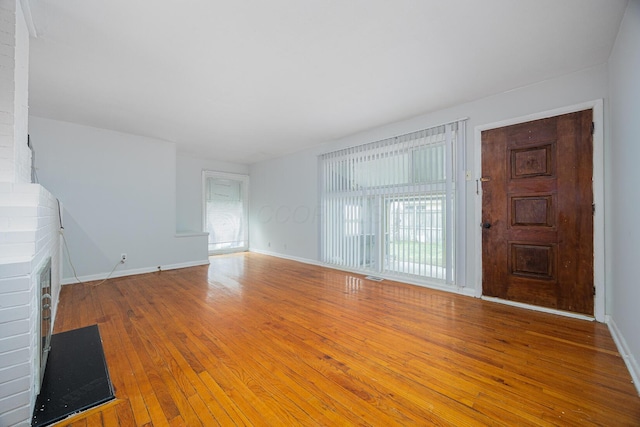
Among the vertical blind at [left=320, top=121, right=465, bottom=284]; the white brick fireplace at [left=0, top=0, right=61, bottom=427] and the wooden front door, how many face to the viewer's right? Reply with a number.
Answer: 1

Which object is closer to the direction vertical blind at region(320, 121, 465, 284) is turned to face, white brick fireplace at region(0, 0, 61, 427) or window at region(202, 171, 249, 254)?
the white brick fireplace

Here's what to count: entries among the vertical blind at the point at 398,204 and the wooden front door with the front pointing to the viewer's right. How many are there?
0

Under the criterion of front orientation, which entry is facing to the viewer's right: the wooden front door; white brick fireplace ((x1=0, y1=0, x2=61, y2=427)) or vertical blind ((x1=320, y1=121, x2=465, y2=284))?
the white brick fireplace

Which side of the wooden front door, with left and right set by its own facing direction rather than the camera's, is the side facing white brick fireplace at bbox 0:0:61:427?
front

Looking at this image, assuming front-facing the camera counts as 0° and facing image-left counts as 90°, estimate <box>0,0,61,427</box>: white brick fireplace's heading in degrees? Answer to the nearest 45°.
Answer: approximately 270°

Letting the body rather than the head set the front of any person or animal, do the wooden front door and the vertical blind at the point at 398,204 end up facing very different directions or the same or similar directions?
same or similar directions

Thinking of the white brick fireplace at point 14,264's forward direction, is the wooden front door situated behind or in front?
in front

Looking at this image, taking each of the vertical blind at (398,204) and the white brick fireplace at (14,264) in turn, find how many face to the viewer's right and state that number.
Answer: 1

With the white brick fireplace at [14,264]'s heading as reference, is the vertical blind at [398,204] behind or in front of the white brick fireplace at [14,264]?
in front

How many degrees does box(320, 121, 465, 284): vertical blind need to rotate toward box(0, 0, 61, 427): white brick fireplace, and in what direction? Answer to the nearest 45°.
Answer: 0° — it already faces it

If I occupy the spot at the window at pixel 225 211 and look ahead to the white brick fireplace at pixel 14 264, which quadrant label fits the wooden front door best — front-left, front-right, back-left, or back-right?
front-left

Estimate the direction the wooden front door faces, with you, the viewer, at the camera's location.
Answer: facing the viewer and to the left of the viewer

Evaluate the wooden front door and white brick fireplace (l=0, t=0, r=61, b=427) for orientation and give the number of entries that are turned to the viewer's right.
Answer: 1

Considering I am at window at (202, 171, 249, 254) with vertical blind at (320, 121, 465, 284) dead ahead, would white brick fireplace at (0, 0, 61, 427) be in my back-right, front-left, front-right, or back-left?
front-right
